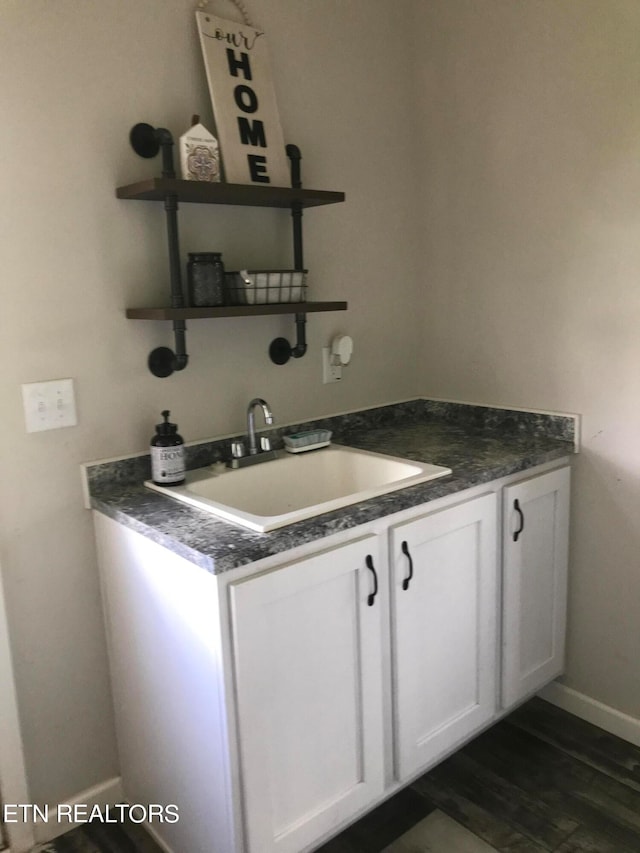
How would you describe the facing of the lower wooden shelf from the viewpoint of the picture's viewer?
facing the viewer and to the right of the viewer

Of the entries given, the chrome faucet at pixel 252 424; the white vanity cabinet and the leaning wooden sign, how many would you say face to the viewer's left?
0

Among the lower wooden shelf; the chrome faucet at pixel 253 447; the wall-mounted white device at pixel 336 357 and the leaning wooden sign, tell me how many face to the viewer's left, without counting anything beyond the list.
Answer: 0

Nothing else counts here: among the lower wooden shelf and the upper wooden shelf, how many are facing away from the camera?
0

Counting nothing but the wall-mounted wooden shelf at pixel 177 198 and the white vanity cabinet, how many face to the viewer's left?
0

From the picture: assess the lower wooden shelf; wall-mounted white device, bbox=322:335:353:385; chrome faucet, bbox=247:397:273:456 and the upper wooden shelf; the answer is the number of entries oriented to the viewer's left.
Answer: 0

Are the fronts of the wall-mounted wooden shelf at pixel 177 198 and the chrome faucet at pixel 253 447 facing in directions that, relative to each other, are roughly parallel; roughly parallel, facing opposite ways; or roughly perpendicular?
roughly parallel

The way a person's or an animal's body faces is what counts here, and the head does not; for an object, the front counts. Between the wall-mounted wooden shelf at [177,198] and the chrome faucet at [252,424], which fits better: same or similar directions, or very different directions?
same or similar directions

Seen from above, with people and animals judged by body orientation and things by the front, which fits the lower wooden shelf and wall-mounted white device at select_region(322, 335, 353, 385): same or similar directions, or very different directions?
same or similar directions

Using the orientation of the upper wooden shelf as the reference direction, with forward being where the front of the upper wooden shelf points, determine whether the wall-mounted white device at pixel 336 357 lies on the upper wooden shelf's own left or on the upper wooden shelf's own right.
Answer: on the upper wooden shelf's own left
